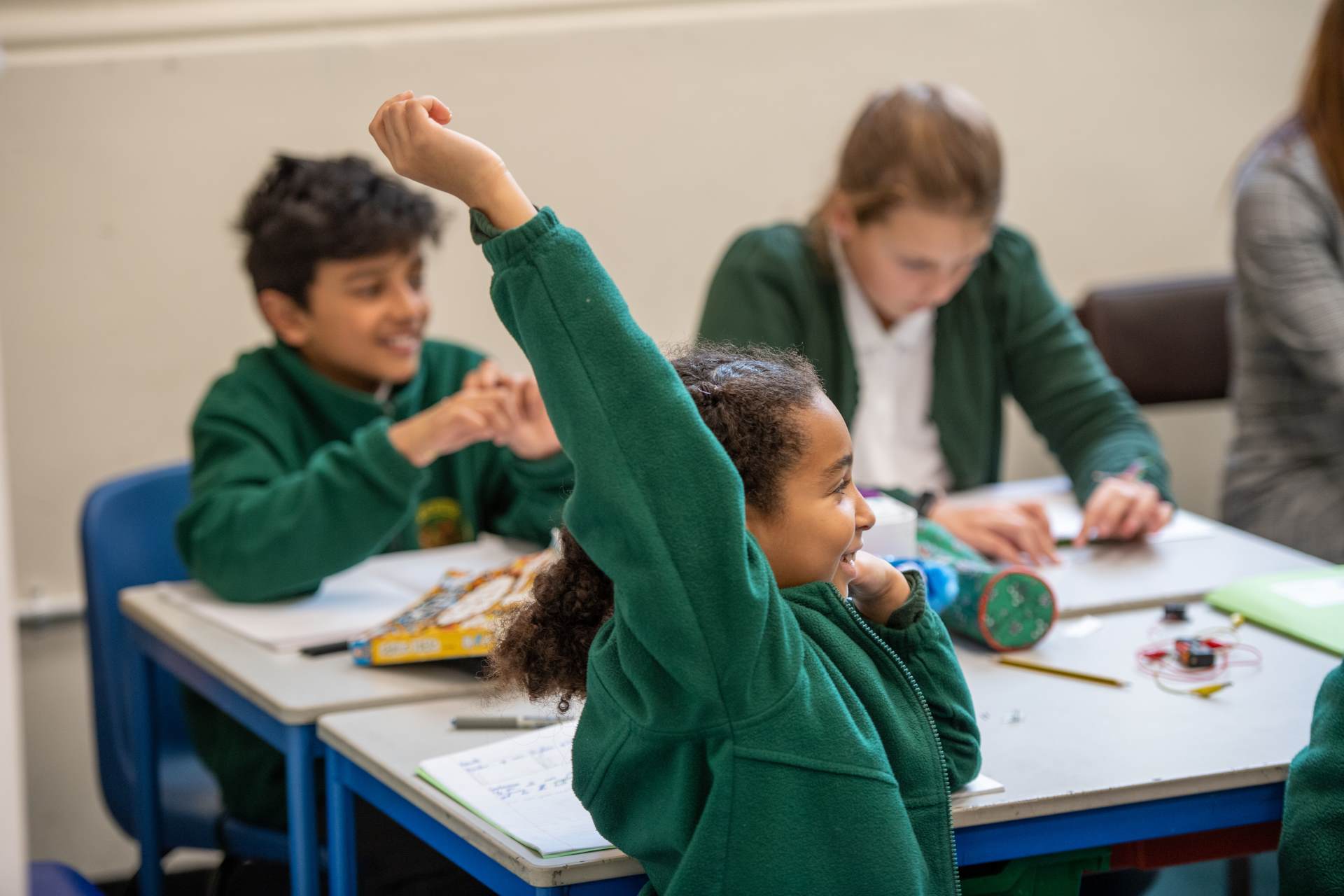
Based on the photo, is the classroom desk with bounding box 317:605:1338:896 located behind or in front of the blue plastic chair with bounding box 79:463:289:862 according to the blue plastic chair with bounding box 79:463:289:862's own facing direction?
in front

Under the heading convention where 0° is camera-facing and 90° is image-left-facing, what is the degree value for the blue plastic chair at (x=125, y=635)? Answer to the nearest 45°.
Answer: approximately 315°

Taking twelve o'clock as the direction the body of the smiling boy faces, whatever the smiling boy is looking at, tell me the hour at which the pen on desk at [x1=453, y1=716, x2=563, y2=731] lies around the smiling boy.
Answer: The pen on desk is roughly at 1 o'clock from the smiling boy.

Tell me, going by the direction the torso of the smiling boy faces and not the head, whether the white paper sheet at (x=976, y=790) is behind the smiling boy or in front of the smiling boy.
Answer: in front

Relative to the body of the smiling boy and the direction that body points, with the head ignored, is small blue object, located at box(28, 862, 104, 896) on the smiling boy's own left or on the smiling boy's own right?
on the smiling boy's own right

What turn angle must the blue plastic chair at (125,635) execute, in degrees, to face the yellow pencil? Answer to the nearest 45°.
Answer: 0° — it already faces it

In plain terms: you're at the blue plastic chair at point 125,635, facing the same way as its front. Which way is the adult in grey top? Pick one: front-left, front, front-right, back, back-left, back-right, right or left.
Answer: front-left

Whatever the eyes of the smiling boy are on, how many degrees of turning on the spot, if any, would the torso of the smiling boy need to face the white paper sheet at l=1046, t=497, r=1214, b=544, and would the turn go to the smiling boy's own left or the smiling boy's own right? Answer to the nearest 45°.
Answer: approximately 45° to the smiling boy's own left

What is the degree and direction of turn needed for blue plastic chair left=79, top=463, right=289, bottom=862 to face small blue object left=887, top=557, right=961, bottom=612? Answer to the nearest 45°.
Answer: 0° — it already faces it

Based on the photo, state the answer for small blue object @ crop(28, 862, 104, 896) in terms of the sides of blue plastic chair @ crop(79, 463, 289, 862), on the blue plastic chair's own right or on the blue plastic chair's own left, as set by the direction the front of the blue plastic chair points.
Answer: on the blue plastic chair's own right

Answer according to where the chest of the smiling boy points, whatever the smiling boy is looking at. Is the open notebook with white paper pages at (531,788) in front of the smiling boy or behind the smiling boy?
in front

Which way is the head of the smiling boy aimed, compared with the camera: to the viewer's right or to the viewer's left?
to the viewer's right
